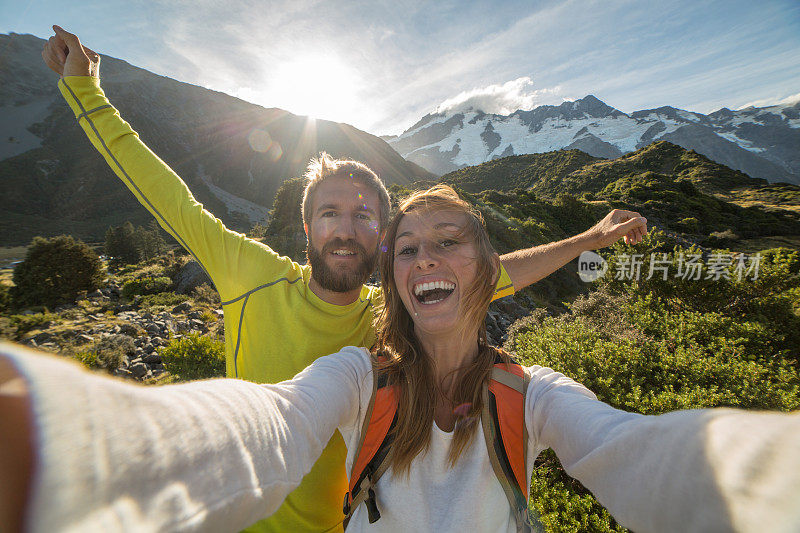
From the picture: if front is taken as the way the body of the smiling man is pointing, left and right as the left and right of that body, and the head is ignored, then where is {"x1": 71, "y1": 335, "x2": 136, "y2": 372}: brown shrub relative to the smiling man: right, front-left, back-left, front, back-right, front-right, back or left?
back-right

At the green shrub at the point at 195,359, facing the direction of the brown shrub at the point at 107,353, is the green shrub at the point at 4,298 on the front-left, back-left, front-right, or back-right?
front-right

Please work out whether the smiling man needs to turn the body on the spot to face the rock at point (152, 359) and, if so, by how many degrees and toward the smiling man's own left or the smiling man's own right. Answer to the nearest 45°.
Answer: approximately 135° to the smiling man's own right

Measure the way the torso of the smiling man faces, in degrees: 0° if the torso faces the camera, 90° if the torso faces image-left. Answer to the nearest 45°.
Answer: approximately 0°

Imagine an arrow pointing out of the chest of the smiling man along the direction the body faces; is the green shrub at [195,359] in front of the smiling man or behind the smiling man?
behind

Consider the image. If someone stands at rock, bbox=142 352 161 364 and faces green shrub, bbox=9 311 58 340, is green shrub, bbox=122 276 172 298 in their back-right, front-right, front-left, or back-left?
front-right

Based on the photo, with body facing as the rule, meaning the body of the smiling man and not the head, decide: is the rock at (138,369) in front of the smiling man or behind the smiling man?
behind

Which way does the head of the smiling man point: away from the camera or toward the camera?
toward the camera

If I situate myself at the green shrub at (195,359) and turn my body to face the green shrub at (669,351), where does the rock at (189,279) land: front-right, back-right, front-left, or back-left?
back-left

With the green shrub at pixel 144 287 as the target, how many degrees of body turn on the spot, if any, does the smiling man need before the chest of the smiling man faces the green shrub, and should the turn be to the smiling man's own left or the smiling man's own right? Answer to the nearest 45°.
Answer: approximately 135° to the smiling man's own right

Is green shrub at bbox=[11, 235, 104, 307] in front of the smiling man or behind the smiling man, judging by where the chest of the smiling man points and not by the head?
behind
